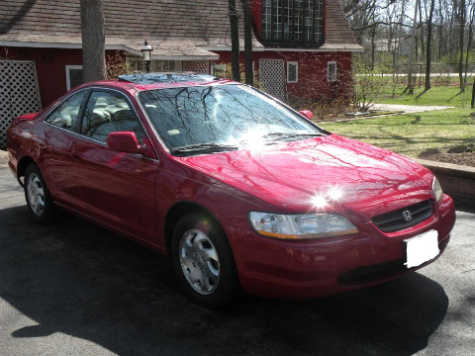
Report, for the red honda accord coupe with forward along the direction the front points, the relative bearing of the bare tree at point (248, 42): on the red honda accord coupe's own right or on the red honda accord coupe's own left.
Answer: on the red honda accord coupe's own left

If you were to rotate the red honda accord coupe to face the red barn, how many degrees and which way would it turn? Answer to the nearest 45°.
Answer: approximately 135° to its left

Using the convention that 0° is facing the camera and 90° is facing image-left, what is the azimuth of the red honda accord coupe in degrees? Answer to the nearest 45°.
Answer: approximately 315°
